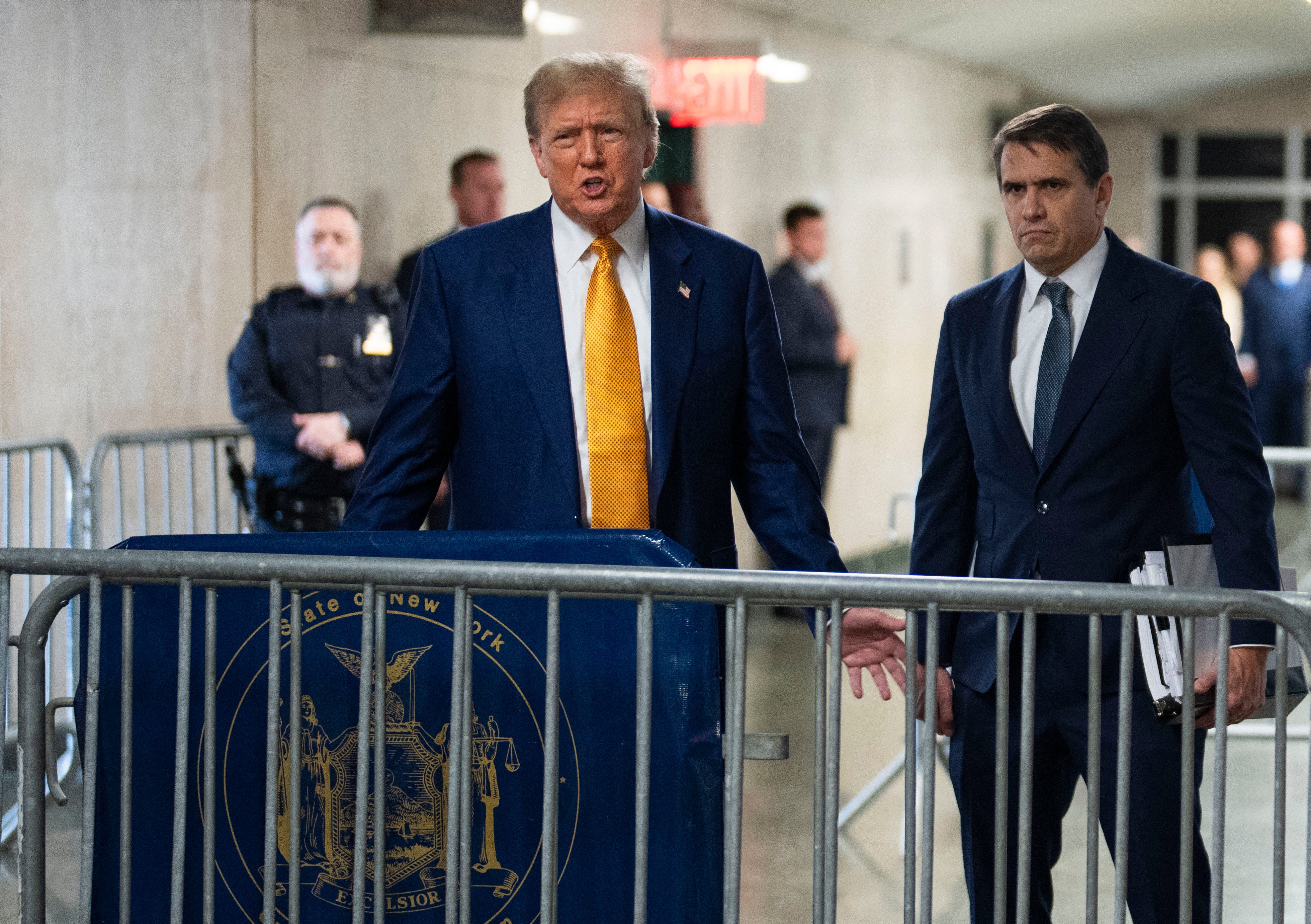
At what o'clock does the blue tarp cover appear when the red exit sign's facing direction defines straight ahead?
The blue tarp cover is roughly at 12 o'clock from the red exit sign.

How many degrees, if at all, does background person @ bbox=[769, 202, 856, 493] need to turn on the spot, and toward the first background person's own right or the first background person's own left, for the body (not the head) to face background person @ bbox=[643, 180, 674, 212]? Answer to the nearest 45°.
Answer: approximately 90° to the first background person's own right

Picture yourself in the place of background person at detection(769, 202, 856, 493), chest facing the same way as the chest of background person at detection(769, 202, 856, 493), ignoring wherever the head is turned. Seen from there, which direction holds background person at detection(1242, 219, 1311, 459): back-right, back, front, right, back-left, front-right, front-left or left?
left

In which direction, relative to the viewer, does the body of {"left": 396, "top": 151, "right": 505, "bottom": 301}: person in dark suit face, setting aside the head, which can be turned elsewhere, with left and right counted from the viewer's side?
facing the viewer and to the right of the viewer

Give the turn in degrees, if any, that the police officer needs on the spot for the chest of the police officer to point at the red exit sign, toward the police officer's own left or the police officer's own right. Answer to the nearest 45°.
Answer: approximately 135° to the police officer's own left

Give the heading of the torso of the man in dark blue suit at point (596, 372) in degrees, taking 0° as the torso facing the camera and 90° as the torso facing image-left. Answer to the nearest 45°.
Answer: approximately 0°

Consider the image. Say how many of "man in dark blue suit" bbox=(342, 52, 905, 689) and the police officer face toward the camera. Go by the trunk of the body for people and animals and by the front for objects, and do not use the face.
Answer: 2

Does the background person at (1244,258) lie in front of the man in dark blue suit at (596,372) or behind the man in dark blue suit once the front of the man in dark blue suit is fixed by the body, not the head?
behind

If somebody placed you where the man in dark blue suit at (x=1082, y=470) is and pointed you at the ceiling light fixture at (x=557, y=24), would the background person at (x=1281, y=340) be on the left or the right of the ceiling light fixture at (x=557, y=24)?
right
